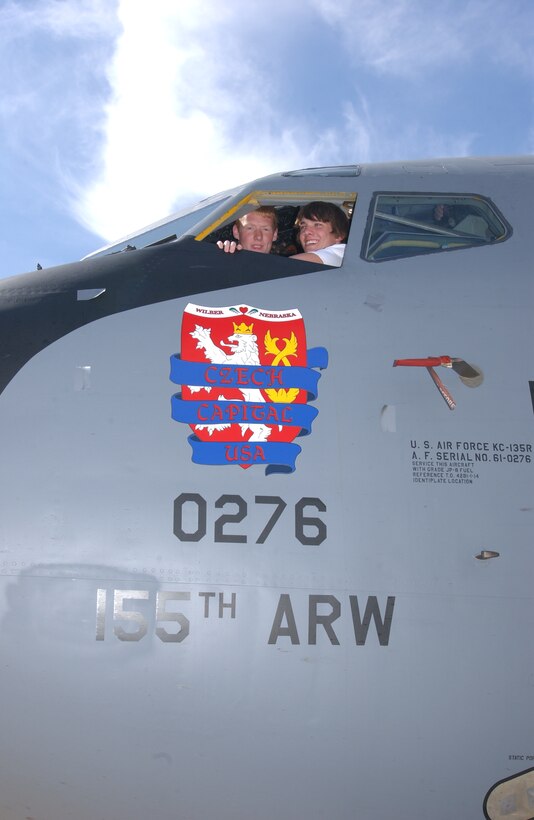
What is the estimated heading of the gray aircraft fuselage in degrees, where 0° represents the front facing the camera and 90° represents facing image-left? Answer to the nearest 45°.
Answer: approximately 90°
